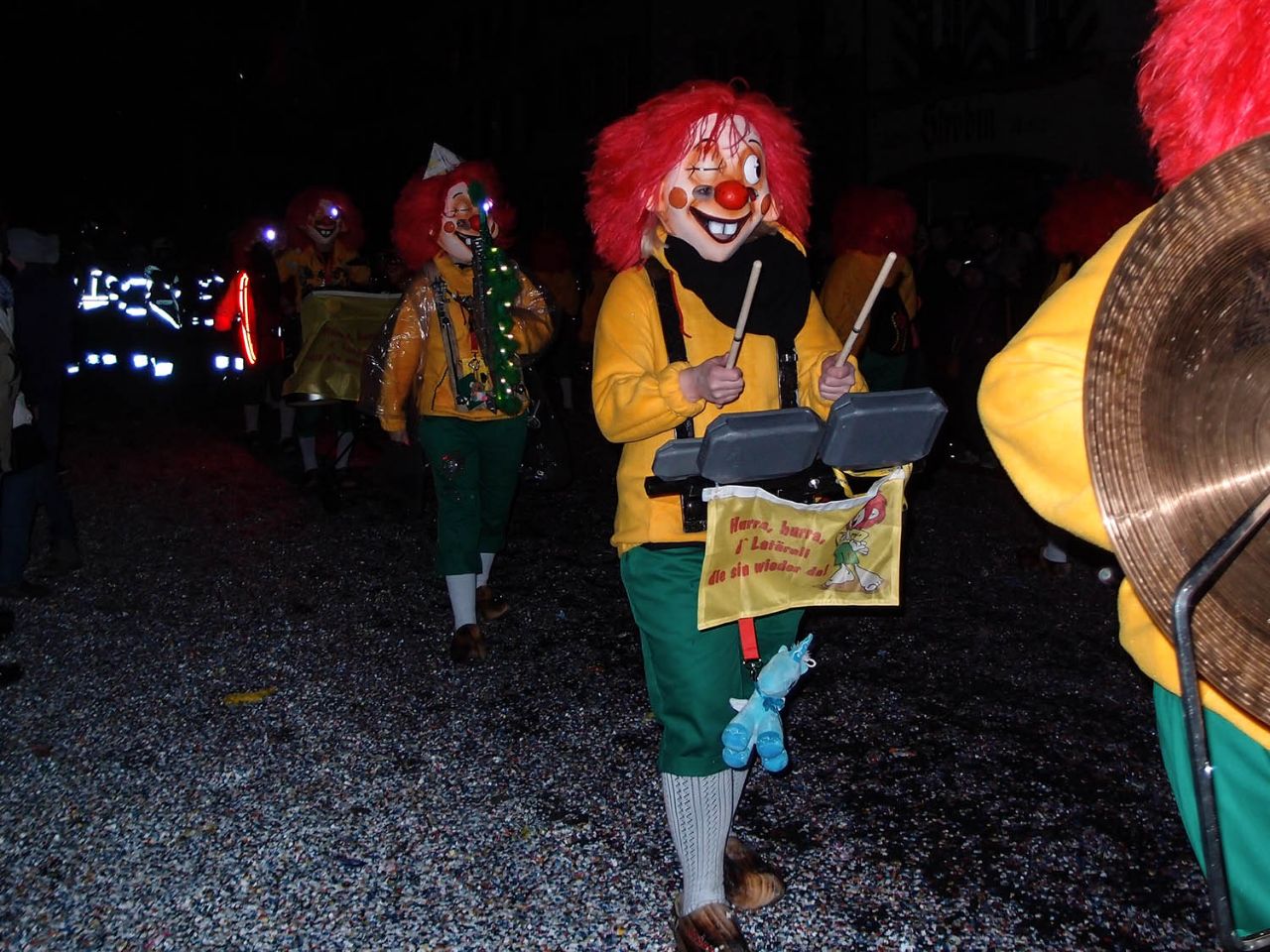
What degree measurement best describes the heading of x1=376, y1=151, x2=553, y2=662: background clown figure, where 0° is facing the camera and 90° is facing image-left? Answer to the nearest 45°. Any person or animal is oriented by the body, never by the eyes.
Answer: approximately 0°

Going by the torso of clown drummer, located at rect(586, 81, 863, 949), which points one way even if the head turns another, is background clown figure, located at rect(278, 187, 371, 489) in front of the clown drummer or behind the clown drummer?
behind

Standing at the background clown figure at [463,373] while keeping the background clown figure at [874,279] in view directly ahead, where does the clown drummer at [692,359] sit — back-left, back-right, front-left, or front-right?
back-right

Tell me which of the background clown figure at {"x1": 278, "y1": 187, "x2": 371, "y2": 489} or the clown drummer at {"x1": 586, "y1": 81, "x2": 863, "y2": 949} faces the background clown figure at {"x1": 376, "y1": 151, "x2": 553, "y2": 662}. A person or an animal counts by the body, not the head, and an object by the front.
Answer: the background clown figure at {"x1": 278, "y1": 187, "x2": 371, "y2": 489}

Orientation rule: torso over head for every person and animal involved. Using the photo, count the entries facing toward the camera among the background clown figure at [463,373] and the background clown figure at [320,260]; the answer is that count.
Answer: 2

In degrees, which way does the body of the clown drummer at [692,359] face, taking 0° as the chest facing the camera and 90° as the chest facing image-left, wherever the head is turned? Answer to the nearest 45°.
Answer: approximately 315°
